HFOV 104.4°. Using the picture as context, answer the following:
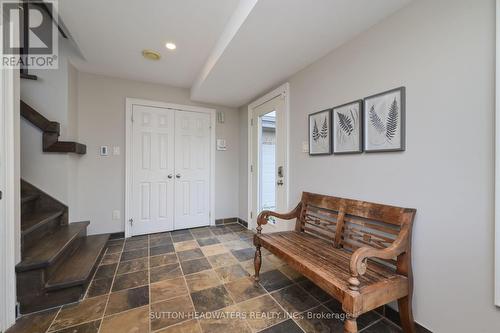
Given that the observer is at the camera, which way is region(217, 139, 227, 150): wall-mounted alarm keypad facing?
facing the viewer

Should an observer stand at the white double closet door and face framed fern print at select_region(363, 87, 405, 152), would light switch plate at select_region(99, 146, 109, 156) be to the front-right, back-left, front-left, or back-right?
back-right

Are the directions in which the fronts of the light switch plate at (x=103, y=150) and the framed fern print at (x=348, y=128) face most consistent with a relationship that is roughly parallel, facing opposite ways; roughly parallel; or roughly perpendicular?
roughly perpendicular

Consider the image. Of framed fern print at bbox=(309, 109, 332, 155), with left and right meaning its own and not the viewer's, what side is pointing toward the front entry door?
right

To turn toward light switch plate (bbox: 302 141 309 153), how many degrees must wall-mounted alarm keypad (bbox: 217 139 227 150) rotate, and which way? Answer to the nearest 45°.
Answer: approximately 45° to its left

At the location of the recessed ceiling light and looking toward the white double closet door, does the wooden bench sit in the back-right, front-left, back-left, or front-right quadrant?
back-right

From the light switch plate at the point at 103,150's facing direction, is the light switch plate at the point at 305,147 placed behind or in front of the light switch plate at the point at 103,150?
in front

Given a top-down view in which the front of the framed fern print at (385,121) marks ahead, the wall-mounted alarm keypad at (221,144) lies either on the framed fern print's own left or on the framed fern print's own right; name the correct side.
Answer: on the framed fern print's own right

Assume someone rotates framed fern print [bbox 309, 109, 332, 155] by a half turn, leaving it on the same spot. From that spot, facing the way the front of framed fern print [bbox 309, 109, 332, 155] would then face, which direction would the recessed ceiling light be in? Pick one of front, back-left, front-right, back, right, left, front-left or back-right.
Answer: back-left

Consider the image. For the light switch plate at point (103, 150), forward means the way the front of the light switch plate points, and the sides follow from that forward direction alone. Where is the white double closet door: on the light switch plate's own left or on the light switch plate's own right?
on the light switch plate's own left

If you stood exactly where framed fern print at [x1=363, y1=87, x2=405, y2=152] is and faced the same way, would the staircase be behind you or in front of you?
in front

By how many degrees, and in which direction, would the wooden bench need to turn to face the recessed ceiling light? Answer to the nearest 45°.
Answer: approximately 45° to its right

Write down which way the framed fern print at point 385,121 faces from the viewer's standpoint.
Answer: facing the viewer and to the left of the viewer

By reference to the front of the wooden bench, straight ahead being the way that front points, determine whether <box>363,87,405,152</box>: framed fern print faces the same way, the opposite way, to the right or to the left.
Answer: the same way

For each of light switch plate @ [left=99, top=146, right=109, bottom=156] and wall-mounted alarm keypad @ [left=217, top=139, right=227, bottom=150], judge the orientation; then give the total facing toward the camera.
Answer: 2

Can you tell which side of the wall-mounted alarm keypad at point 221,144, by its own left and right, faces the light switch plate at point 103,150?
right

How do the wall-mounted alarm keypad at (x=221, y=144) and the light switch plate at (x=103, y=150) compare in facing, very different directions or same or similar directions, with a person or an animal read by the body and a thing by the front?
same or similar directions

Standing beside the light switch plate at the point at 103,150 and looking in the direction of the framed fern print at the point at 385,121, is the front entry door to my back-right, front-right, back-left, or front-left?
front-left

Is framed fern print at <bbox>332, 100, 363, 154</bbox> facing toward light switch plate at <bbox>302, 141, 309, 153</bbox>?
no

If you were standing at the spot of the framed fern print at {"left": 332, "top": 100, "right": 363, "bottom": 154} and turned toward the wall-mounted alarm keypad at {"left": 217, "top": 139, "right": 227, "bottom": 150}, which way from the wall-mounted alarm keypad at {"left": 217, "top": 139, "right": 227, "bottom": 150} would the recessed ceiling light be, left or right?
left

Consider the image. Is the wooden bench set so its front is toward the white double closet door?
no
